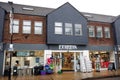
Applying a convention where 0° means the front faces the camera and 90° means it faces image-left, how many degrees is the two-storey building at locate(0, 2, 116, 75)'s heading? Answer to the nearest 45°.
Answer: approximately 0°
